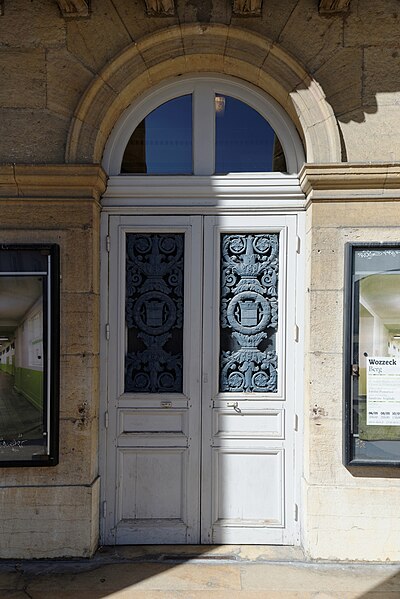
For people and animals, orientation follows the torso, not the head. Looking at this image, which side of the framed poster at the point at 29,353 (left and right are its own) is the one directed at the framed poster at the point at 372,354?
left

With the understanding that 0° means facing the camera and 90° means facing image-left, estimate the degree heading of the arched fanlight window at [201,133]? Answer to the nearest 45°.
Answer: approximately 0°

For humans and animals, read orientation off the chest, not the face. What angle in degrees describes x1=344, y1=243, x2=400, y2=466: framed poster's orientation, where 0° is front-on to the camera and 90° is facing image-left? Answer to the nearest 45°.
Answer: approximately 0°
